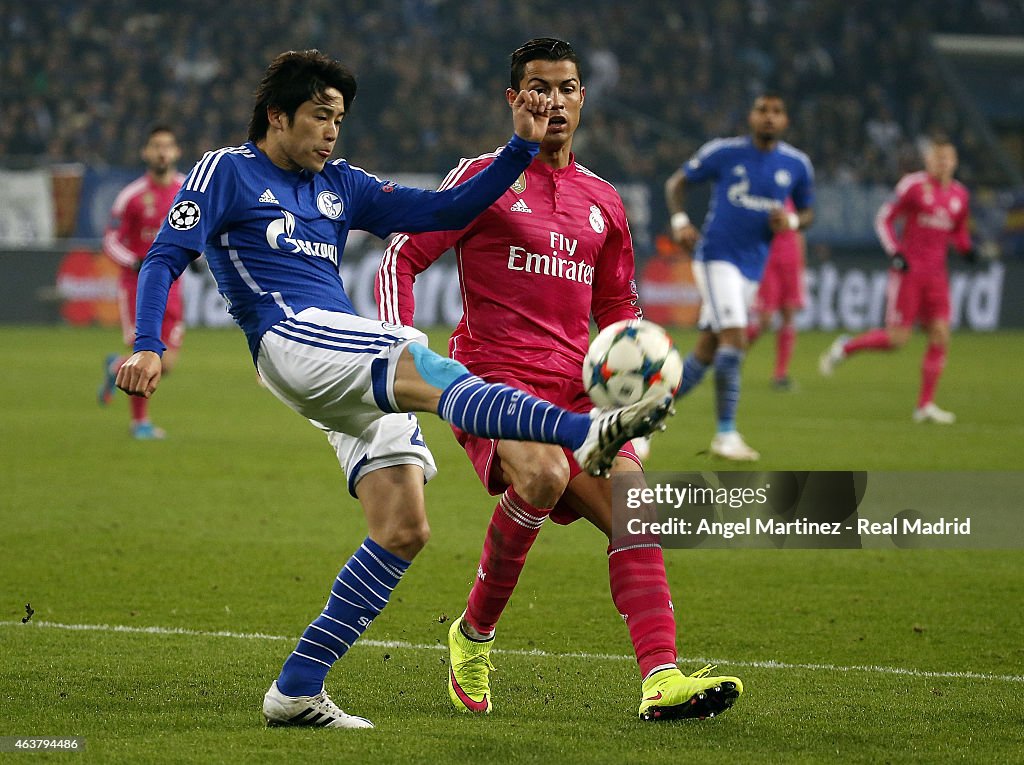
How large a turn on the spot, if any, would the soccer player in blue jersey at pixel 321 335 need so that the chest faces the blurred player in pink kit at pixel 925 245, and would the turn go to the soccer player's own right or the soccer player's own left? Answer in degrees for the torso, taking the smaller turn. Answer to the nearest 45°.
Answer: approximately 90° to the soccer player's own left

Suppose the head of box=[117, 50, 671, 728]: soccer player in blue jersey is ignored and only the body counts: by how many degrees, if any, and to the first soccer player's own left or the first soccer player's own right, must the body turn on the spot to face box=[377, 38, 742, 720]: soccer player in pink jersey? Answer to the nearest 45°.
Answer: approximately 90° to the first soccer player's own left

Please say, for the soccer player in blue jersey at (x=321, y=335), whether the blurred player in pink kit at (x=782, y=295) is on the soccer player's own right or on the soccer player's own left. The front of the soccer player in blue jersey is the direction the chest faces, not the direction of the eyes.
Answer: on the soccer player's own left

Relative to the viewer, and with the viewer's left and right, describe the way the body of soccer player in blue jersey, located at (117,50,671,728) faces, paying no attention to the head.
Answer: facing the viewer and to the right of the viewer

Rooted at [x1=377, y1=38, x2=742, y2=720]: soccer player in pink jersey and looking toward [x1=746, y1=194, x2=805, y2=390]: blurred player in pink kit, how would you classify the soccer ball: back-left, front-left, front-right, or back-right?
back-right

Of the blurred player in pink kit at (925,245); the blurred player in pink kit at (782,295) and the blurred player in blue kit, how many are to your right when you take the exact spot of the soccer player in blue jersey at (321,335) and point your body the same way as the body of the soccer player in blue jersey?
0

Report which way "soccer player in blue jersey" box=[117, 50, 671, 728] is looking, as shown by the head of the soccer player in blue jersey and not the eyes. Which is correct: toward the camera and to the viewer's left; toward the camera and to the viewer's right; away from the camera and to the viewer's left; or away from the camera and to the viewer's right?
toward the camera and to the viewer's right

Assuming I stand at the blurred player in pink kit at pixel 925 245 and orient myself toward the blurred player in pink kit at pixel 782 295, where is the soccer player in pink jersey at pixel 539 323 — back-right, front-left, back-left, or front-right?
back-left

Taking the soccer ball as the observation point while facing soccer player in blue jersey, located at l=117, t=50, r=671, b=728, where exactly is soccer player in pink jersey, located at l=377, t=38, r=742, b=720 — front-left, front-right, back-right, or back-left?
front-right

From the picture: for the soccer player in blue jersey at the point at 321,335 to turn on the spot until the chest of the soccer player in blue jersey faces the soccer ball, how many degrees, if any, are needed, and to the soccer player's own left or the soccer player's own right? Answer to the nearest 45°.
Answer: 0° — they already face it

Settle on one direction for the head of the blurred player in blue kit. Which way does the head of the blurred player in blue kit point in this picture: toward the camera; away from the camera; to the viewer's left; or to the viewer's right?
toward the camera

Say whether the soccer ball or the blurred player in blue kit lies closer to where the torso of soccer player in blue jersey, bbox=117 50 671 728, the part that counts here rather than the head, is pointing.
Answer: the soccer ball

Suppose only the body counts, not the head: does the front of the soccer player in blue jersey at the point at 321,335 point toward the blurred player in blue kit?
no
